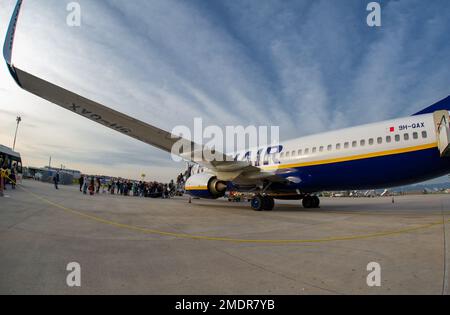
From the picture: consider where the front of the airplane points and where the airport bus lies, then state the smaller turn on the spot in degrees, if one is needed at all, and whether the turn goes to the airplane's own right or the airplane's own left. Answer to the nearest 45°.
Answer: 0° — it already faces it

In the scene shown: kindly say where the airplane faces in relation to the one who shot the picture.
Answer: facing away from the viewer and to the left of the viewer
